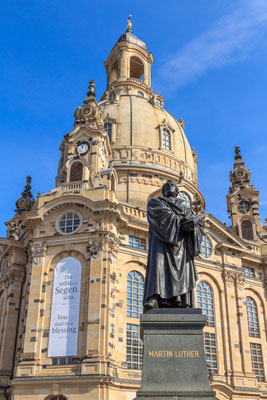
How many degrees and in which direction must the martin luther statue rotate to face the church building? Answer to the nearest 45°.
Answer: approximately 135° to its left

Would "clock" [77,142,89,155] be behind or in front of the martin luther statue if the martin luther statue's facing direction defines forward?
behind
